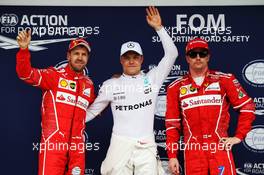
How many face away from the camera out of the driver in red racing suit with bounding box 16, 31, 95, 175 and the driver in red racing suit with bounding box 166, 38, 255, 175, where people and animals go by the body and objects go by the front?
0

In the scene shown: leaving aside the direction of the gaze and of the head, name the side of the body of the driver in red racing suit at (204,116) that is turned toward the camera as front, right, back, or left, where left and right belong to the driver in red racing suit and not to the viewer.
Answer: front

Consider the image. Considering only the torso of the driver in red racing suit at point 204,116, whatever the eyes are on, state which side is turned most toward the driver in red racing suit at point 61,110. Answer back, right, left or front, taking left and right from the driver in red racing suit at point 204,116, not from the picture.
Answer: right

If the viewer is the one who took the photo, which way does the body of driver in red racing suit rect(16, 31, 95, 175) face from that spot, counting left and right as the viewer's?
facing the viewer and to the right of the viewer

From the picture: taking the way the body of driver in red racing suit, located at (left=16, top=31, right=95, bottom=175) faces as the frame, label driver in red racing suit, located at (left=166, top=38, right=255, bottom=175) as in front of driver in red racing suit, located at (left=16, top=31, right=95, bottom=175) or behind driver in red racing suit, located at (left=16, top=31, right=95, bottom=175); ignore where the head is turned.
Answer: in front
